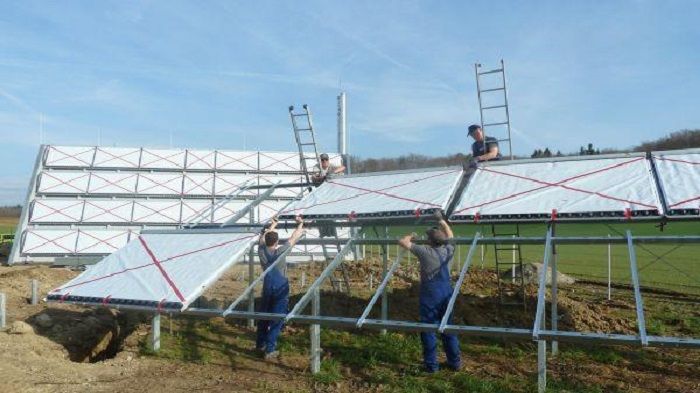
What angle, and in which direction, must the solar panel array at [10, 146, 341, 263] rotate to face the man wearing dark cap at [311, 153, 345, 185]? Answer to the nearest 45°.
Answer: approximately 45° to its left

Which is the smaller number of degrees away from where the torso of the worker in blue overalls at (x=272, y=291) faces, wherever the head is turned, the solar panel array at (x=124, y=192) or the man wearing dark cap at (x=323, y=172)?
the man wearing dark cap

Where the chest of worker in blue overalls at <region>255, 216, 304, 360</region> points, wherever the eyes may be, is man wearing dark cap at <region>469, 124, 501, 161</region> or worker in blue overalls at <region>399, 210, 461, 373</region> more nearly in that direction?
the man wearing dark cap

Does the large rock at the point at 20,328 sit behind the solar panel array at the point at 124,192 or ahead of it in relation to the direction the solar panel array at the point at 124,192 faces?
ahead

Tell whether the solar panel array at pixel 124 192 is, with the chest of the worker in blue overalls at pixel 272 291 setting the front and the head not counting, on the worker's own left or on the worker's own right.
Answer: on the worker's own left

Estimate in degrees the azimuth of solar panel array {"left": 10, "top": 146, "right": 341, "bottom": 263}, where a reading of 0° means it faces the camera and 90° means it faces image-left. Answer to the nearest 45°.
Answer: approximately 0°

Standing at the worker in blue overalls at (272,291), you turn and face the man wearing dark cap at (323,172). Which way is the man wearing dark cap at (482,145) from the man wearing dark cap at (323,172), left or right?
right

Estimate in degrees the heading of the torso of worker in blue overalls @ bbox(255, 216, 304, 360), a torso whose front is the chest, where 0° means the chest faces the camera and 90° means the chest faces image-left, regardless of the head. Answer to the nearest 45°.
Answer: approximately 225°

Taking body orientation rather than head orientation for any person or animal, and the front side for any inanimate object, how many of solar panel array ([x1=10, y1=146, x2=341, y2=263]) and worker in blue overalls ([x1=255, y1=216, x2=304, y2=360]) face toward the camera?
1
